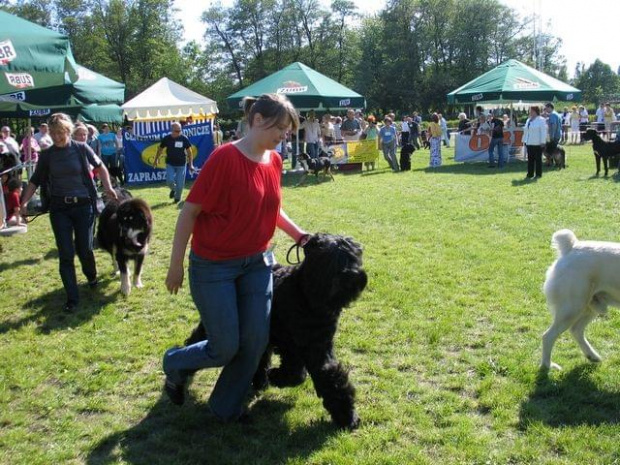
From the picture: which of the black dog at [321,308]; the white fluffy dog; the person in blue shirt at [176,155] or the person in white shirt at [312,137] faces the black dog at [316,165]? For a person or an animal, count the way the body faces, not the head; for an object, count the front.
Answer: the person in white shirt

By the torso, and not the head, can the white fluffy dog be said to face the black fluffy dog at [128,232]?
no

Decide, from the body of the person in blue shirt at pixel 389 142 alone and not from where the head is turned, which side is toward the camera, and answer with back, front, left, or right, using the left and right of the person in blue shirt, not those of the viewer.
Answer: front

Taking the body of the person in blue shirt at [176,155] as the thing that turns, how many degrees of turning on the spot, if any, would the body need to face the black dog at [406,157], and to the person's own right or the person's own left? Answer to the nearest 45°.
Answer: approximately 135° to the person's own left

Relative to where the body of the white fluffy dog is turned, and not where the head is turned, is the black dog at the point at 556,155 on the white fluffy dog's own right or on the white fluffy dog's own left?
on the white fluffy dog's own left

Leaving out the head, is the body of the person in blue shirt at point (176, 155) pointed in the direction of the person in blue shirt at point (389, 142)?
no

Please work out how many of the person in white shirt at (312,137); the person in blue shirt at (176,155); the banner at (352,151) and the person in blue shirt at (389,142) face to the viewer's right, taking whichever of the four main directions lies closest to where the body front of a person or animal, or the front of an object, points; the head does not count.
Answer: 0

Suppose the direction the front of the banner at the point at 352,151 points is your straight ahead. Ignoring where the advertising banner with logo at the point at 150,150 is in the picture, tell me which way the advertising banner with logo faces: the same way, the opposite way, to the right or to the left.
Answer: the same way

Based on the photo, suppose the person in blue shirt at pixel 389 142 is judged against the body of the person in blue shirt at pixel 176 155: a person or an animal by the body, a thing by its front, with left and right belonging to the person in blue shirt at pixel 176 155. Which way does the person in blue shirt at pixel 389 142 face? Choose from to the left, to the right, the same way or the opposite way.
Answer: the same way

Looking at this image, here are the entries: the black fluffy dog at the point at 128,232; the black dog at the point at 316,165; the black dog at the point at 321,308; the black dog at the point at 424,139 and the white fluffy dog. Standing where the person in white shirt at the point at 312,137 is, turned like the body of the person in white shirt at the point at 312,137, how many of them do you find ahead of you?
4

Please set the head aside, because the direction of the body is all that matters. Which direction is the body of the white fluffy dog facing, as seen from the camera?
to the viewer's right

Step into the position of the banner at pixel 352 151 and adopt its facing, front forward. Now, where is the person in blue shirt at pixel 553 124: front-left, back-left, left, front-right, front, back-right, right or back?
left

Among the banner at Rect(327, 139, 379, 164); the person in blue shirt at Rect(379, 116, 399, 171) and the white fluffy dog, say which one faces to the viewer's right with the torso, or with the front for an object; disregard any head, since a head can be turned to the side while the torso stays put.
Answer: the white fluffy dog

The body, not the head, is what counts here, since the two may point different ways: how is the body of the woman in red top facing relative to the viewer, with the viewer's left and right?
facing the viewer and to the right of the viewer

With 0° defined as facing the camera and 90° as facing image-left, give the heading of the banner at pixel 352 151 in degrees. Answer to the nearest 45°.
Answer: approximately 0°

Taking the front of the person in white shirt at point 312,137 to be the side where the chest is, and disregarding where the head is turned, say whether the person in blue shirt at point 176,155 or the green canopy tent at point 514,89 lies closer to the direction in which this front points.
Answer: the person in blue shirt

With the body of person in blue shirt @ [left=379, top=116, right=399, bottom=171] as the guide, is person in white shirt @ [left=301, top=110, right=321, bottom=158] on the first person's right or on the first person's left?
on the first person's right
